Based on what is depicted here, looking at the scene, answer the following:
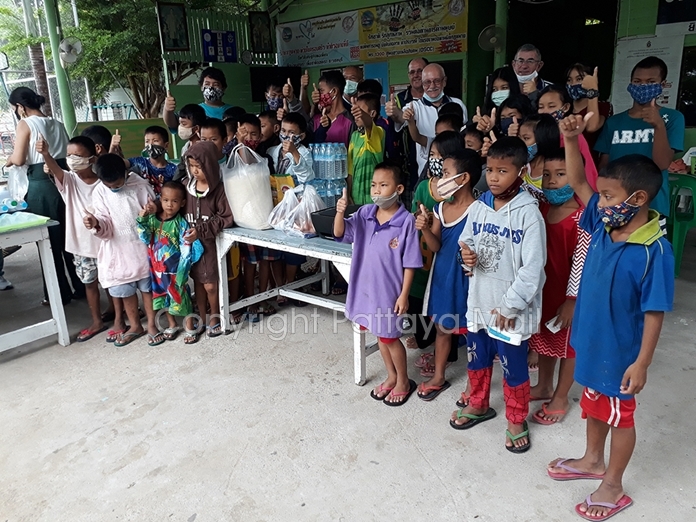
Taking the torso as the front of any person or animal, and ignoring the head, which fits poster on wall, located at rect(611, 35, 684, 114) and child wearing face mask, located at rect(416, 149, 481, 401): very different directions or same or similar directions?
same or similar directions

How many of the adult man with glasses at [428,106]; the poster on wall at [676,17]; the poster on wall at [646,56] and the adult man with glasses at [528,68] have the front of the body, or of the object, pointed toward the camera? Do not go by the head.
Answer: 4

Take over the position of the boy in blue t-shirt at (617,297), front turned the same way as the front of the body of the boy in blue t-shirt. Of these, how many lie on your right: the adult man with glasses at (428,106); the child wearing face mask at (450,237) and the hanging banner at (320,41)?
3

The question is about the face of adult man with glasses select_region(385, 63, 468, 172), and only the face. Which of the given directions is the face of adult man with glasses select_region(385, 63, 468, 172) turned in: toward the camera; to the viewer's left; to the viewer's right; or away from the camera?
toward the camera

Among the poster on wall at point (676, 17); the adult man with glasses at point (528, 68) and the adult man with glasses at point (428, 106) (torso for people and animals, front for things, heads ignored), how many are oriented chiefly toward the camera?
3

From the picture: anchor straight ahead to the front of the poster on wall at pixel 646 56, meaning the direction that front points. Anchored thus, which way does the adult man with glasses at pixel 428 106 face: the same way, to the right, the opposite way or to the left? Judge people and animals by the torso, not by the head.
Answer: the same way

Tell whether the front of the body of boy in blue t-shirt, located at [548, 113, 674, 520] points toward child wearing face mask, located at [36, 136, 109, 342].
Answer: no

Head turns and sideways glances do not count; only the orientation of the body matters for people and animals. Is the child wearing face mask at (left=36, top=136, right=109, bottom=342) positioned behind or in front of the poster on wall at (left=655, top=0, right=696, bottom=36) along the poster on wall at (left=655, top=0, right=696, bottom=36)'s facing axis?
in front

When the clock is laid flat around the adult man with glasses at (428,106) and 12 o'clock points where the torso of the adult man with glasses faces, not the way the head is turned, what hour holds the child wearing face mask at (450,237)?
The child wearing face mask is roughly at 12 o'clock from the adult man with glasses.

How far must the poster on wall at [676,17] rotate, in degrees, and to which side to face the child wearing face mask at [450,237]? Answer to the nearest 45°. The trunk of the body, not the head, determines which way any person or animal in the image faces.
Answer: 0° — it already faces them

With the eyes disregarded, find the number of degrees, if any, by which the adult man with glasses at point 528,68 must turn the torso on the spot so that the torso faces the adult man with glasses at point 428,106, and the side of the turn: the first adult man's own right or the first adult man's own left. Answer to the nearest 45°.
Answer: approximately 90° to the first adult man's own right

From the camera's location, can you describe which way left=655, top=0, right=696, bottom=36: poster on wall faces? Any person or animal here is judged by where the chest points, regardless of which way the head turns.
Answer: facing the viewer

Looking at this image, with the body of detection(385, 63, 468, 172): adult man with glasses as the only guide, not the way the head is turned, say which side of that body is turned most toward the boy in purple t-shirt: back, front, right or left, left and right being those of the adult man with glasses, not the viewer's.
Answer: front

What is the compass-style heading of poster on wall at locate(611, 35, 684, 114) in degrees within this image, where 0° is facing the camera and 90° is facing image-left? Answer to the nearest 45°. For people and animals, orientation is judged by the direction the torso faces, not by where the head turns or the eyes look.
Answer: approximately 0°

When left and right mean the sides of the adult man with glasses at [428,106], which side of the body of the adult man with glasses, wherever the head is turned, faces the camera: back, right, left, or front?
front

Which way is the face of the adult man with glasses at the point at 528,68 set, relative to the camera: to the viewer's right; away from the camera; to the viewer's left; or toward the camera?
toward the camera

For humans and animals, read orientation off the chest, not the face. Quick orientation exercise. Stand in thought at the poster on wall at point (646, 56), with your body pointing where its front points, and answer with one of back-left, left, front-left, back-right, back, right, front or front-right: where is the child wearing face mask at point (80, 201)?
front-right

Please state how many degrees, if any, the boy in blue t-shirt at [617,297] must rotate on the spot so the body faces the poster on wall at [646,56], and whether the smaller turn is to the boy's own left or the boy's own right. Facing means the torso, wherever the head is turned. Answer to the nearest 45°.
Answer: approximately 135° to the boy's own right
